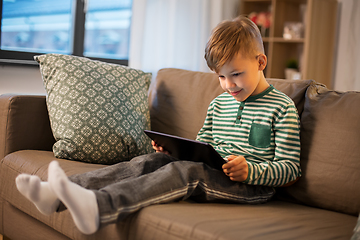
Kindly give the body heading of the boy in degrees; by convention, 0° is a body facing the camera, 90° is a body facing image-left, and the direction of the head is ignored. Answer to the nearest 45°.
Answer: approximately 45°

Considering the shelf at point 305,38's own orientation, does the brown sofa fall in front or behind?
in front

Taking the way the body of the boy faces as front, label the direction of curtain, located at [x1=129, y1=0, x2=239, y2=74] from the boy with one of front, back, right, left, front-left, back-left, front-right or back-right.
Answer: back-right

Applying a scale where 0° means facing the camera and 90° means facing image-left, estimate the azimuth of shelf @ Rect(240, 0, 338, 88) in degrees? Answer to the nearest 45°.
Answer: approximately 45°

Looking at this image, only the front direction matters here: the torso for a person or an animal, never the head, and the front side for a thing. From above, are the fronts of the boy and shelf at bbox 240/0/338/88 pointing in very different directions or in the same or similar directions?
same or similar directions

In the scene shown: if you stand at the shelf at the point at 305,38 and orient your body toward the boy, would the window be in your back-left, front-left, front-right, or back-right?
front-right

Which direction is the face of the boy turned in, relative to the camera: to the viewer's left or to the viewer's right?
to the viewer's left

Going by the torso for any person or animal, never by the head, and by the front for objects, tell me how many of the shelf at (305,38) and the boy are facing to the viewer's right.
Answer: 0
